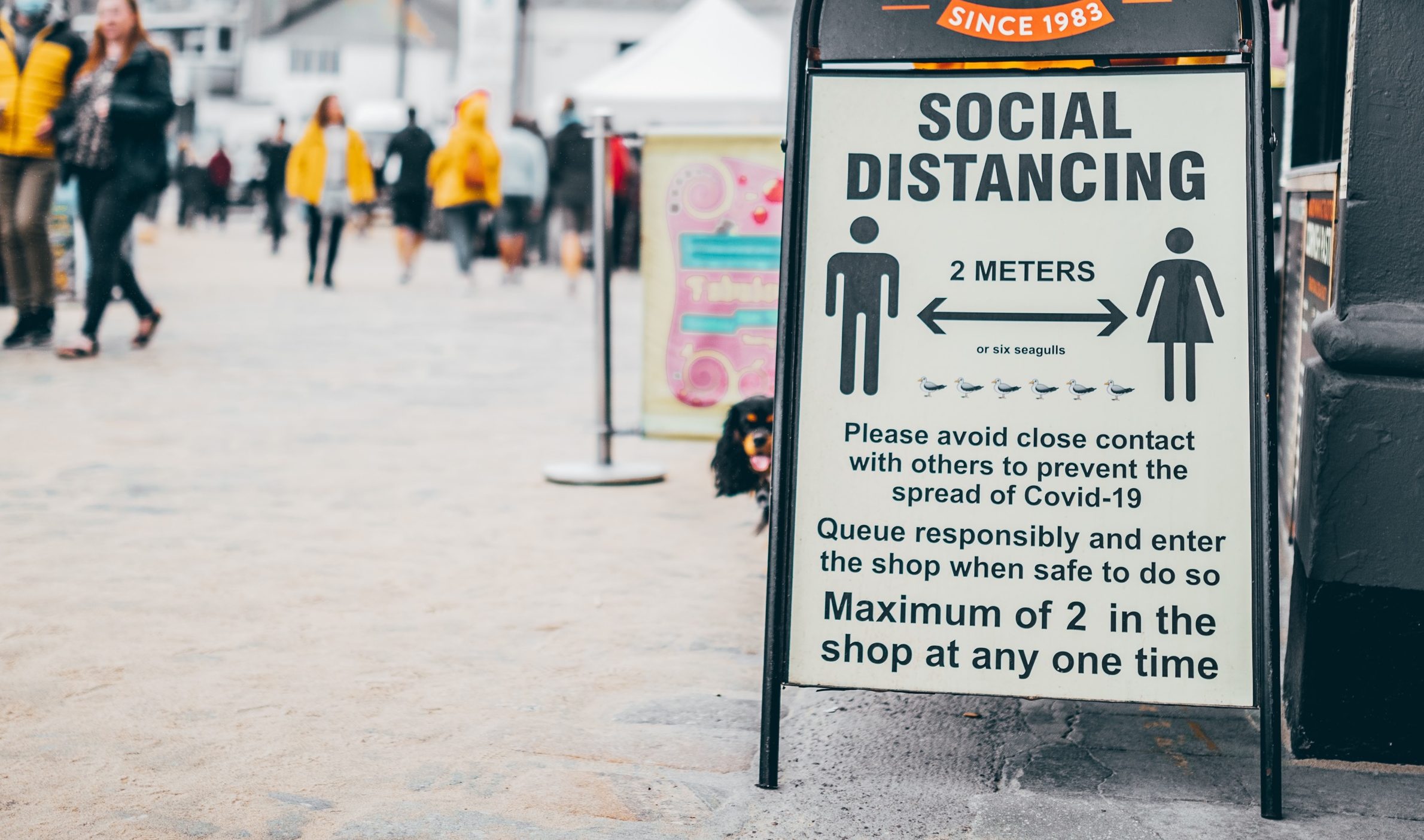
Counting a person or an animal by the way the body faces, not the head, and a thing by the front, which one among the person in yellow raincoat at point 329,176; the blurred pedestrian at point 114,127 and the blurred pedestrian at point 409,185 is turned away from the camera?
the blurred pedestrian at point 409,185

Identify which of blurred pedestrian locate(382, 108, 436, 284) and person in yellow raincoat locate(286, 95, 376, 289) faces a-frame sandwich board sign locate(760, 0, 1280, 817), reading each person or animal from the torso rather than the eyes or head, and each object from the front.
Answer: the person in yellow raincoat

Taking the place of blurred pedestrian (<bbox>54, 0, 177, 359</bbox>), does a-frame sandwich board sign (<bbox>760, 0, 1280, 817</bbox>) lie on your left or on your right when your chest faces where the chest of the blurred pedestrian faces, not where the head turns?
on your left

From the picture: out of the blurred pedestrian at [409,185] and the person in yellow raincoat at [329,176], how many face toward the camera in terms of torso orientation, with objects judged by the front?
1

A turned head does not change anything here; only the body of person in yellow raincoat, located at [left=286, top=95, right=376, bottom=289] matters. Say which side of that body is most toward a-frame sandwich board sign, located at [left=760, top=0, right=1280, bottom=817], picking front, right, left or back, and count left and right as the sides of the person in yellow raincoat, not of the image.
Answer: front

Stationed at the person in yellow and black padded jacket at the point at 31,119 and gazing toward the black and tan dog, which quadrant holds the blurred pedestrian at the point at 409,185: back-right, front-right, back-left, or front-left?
back-left

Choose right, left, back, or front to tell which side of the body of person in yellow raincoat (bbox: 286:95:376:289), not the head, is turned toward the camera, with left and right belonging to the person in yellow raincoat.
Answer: front

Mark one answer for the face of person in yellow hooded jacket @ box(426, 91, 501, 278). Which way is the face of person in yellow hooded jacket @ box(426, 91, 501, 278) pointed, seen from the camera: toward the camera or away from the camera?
away from the camera

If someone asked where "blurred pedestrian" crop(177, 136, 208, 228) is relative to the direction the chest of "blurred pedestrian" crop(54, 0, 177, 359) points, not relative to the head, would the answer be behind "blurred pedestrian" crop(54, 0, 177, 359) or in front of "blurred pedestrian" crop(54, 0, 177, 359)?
behind

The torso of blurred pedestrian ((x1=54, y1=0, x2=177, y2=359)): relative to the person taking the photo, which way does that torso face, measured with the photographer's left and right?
facing the viewer and to the left of the viewer

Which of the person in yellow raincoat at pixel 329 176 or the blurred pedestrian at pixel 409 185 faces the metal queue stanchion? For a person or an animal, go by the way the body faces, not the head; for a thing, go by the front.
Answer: the person in yellow raincoat

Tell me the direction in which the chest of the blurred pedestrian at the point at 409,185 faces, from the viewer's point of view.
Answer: away from the camera

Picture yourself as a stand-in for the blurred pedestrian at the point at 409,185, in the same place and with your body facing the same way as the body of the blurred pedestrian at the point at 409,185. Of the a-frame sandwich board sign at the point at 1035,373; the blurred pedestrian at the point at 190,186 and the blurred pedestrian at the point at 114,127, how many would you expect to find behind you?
2
